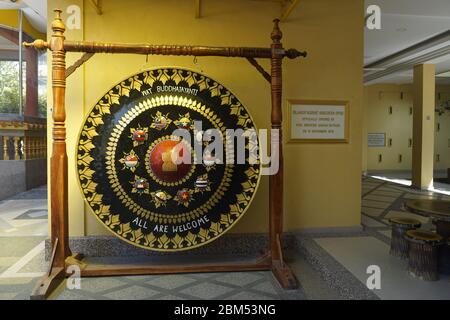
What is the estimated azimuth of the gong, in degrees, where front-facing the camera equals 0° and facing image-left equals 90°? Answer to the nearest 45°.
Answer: approximately 0°

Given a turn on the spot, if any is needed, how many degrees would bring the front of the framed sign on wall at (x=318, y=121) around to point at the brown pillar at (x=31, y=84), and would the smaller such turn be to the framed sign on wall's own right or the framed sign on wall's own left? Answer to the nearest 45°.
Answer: approximately 135° to the framed sign on wall's own right

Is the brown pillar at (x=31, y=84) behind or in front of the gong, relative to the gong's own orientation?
behind

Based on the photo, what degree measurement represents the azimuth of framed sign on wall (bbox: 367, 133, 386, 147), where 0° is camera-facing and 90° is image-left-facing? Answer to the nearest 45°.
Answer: approximately 0°

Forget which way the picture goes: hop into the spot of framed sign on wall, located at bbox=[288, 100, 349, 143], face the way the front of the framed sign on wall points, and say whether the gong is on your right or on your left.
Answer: on your right

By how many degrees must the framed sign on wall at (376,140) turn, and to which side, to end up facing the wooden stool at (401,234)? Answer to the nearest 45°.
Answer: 0° — it already faces it

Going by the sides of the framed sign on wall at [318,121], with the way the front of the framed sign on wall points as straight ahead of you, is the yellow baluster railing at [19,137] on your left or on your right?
on your right

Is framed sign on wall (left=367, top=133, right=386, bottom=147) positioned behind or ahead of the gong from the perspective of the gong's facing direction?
behind
